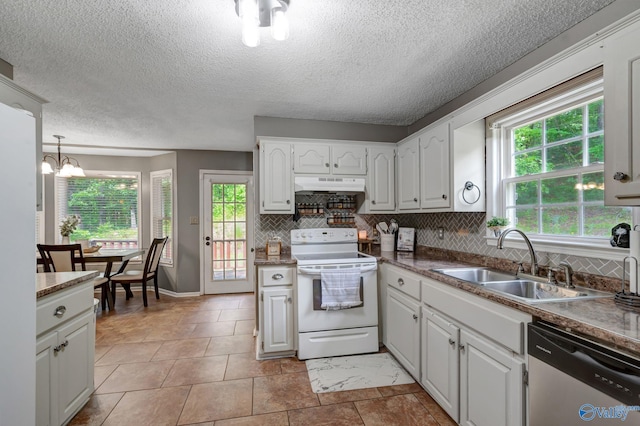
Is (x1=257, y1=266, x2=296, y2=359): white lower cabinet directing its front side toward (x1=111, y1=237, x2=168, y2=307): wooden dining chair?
no

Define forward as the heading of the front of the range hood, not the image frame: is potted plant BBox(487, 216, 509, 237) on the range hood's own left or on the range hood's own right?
on the range hood's own left

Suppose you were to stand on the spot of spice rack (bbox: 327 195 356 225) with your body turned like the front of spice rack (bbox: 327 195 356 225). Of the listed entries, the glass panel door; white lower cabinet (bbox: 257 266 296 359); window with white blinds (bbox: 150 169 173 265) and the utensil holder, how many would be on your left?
1

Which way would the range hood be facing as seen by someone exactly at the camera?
facing the viewer

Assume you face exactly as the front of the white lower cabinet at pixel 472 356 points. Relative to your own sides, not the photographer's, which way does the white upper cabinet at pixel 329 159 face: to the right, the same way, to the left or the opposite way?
to the left

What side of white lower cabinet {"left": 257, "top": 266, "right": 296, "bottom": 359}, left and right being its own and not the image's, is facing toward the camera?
front

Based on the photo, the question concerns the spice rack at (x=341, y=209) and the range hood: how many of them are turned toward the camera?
2

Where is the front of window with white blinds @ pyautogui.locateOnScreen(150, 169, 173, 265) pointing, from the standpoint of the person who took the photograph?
facing the viewer and to the left of the viewer

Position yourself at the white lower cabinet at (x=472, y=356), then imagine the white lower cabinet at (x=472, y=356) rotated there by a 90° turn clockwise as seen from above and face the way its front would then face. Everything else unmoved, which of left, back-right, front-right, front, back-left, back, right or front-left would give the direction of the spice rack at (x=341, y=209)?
front

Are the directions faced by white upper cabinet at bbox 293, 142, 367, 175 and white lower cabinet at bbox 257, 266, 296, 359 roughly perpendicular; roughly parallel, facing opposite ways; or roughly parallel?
roughly parallel

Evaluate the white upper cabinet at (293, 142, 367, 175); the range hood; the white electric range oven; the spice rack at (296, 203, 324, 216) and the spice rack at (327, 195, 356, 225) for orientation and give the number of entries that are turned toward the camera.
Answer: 5

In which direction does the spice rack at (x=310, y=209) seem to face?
toward the camera

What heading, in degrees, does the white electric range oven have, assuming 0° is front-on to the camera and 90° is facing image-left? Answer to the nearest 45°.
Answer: approximately 0°

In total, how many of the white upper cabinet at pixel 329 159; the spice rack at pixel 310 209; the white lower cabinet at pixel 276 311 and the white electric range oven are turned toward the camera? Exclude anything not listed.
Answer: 4

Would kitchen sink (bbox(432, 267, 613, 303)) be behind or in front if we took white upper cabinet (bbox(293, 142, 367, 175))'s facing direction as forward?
in front
